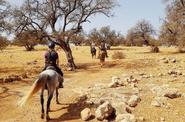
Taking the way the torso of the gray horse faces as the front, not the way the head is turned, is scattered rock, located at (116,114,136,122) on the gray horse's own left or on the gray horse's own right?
on the gray horse's own right

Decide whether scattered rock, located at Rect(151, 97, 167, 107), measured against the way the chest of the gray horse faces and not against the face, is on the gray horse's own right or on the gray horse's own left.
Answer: on the gray horse's own right

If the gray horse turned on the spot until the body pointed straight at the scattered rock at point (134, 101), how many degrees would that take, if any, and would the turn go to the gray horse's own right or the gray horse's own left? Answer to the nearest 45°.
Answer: approximately 45° to the gray horse's own right

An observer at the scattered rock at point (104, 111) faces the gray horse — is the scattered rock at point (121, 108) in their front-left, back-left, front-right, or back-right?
back-right

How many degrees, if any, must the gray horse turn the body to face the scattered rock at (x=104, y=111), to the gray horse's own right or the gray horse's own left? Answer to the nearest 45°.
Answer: approximately 90° to the gray horse's own right

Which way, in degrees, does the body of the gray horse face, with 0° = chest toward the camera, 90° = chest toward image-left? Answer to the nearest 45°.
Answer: approximately 225°

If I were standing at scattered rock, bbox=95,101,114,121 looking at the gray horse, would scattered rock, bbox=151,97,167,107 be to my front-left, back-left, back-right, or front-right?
back-right

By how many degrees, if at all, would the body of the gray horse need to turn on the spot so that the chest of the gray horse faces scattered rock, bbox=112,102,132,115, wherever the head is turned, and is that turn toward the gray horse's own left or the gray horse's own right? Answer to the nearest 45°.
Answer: approximately 90° to the gray horse's own right

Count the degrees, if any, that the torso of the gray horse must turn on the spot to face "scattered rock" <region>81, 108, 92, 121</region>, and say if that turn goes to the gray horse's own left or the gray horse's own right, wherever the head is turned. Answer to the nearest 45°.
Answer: approximately 90° to the gray horse's own right
